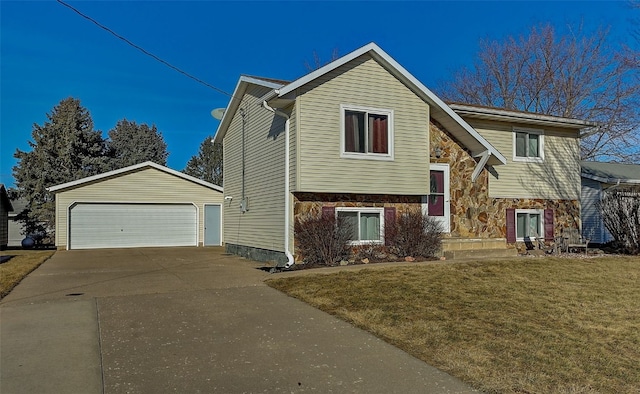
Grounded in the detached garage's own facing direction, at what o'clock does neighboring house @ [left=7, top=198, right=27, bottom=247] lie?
The neighboring house is roughly at 5 o'clock from the detached garage.

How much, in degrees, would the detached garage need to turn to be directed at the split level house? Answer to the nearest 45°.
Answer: approximately 45° to its left

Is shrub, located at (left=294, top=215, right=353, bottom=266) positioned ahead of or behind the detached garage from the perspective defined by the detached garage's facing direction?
ahead

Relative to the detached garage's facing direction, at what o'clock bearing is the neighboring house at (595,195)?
The neighboring house is roughly at 10 o'clock from the detached garage.

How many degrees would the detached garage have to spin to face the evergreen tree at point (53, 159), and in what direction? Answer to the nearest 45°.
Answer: approximately 180°

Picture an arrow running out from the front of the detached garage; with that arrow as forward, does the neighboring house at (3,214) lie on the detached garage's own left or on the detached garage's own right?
on the detached garage's own right

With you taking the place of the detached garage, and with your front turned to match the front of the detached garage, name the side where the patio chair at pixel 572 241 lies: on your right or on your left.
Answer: on your left

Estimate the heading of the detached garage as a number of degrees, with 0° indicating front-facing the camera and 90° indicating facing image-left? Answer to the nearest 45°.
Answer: approximately 0°

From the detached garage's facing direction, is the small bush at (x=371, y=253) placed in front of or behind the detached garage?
in front

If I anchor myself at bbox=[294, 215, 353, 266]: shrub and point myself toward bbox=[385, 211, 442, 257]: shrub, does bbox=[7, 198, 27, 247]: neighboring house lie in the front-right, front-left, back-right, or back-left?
back-left
